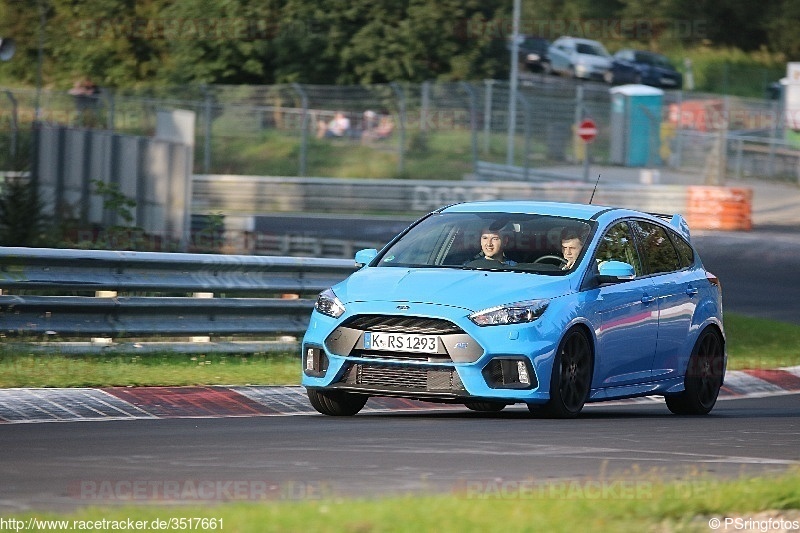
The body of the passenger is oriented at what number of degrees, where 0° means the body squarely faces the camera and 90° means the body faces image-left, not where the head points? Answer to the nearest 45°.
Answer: approximately 45°

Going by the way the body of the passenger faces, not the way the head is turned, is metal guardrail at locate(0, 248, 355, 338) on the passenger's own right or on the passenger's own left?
on the passenger's own right

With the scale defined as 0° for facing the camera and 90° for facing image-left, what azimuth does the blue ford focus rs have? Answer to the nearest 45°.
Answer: approximately 45°

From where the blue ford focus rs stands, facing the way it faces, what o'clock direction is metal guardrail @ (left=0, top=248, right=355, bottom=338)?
The metal guardrail is roughly at 3 o'clock from the blue ford focus rs.

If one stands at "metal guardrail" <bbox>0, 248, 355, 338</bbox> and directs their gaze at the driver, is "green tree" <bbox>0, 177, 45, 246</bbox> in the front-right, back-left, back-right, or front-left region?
back-left

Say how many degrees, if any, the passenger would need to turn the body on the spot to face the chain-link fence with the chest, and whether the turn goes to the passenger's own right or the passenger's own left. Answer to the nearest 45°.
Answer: approximately 135° to the passenger's own right

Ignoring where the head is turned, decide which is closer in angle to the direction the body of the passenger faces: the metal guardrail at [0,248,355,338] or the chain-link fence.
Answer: the metal guardrail

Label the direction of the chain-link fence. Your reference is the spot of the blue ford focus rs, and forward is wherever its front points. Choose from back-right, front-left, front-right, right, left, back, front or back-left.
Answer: back-right
